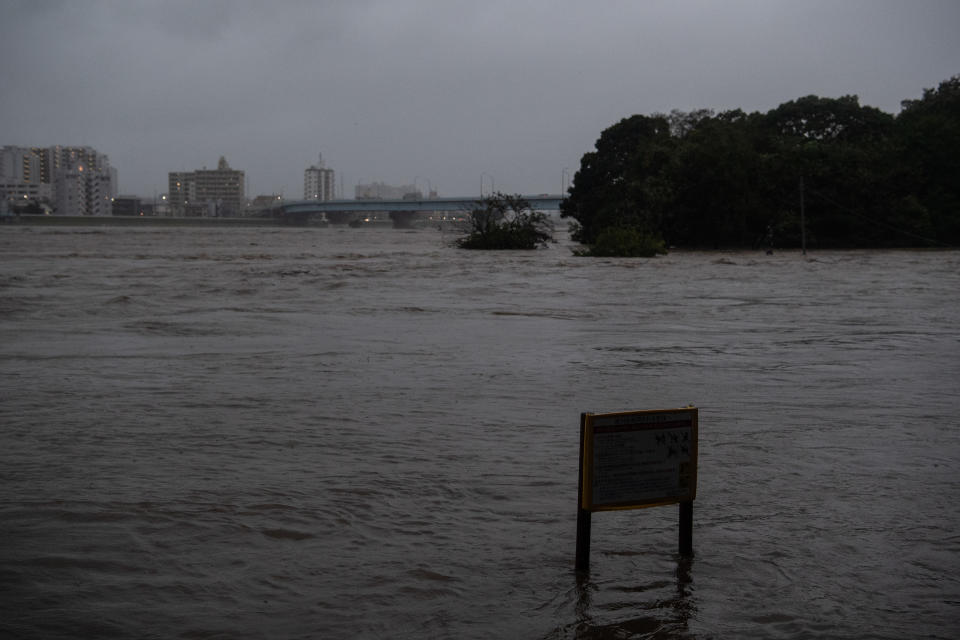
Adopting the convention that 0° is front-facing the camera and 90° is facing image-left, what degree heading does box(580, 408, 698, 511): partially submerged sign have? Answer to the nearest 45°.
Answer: approximately 315°
